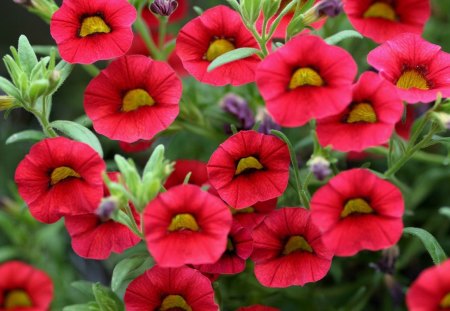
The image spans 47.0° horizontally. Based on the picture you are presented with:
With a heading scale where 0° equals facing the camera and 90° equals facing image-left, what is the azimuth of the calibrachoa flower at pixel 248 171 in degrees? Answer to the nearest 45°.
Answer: approximately 0°

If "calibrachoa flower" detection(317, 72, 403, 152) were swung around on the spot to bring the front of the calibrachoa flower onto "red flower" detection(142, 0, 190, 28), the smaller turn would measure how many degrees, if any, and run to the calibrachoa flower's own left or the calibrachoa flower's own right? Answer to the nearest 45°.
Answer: approximately 135° to the calibrachoa flower's own right

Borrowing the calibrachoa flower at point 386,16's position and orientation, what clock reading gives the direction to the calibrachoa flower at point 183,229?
the calibrachoa flower at point 183,229 is roughly at 1 o'clock from the calibrachoa flower at point 386,16.

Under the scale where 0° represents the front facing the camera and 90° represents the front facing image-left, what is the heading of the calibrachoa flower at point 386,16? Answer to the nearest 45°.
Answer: approximately 0°

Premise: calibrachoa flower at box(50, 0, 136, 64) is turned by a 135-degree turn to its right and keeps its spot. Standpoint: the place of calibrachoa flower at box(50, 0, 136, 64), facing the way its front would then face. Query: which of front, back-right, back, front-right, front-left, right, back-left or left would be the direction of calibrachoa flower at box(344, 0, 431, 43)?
back-right
